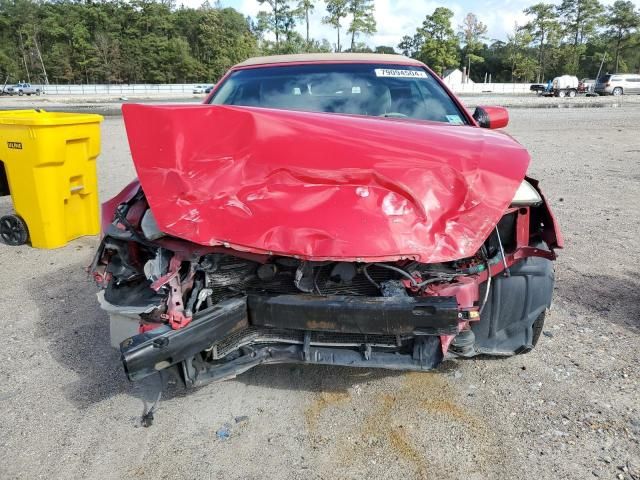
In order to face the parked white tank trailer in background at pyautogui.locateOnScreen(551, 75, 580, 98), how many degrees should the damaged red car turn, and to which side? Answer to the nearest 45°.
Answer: approximately 135° to its left

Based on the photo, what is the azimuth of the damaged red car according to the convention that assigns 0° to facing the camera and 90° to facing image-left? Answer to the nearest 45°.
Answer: approximately 0°

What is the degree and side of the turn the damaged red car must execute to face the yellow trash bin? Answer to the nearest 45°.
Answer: approximately 135° to its right

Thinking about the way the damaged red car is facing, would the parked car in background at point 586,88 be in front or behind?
behind

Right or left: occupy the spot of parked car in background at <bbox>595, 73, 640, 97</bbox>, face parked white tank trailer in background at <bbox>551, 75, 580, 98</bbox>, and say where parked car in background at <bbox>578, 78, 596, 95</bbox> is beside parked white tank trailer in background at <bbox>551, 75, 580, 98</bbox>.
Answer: right

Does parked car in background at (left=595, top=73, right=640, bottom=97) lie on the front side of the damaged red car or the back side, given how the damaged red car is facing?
on the back side
